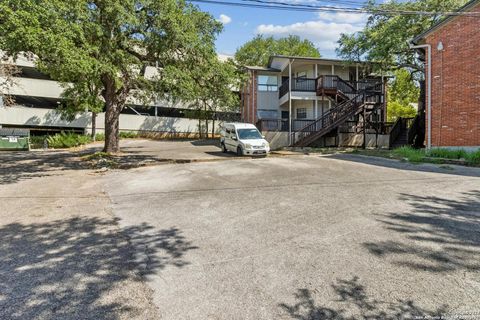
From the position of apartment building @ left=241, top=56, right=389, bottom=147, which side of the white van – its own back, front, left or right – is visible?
left

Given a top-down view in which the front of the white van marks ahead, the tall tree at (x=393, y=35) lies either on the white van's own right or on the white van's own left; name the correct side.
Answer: on the white van's own left

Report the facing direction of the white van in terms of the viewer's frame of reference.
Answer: facing the viewer and to the right of the viewer

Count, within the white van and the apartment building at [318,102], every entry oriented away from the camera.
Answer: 0

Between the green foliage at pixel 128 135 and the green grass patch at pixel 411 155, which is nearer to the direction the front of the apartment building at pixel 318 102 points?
the green grass patch

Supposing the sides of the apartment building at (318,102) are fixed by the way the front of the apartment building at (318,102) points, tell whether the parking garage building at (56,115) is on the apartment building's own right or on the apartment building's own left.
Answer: on the apartment building's own right

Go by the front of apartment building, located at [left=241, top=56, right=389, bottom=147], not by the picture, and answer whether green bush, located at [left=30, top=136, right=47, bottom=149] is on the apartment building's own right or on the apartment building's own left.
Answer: on the apartment building's own right

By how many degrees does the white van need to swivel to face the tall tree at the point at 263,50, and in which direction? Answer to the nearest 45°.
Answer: approximately 135° to its left

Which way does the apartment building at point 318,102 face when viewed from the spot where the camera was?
facing the viewer

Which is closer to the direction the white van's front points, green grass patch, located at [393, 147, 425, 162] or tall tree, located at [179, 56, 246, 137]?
the green grass patch
